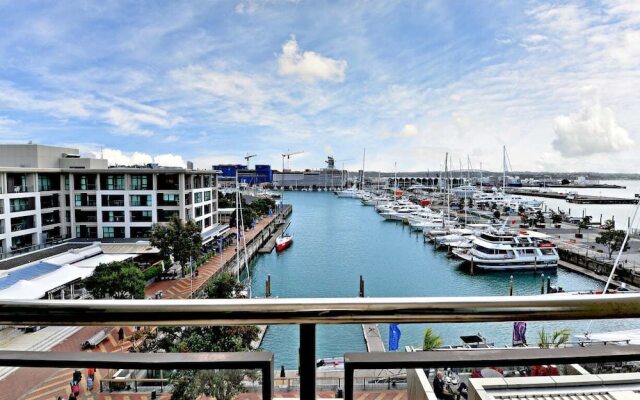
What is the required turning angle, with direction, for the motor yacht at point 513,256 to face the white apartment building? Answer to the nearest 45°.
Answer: approximately 45° to its left

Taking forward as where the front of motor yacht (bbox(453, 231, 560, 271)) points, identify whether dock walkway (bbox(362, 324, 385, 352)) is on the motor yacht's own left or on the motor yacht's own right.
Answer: on the motor yacht's own left

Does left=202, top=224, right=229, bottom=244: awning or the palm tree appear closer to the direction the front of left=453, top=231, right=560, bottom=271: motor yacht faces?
the awning

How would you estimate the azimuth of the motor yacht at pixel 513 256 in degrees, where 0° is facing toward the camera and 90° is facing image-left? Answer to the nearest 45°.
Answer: approximately 90°

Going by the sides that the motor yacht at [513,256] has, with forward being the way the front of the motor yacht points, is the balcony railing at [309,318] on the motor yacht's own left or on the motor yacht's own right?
on the motor yacht's own left

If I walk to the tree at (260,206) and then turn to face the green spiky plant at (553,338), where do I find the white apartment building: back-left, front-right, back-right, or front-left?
front-right

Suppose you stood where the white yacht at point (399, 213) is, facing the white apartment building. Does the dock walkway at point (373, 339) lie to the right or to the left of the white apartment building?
left

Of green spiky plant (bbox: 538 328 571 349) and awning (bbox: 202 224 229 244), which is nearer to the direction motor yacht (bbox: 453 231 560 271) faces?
the awning

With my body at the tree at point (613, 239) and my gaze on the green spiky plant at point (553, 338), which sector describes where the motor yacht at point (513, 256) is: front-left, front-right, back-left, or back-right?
front-right

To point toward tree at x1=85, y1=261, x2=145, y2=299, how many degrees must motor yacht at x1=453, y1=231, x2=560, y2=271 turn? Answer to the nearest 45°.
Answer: approximately 45° to its left

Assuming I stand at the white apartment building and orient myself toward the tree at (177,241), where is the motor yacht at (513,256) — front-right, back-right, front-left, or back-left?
front-left

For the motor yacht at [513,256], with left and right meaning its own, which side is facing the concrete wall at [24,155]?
front

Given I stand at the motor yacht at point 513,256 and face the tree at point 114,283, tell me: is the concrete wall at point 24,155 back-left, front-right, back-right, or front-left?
front-right

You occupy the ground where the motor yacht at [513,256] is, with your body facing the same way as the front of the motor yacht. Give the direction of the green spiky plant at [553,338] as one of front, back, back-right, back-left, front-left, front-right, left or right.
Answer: left

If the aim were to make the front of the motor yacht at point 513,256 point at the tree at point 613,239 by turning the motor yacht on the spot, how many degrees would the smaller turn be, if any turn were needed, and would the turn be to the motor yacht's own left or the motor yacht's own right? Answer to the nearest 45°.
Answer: approximately 135° to the motor yacht's own right

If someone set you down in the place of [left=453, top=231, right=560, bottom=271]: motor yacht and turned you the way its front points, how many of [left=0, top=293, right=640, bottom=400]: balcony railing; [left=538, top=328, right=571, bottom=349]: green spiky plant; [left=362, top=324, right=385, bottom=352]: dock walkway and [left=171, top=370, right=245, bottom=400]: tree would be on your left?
4

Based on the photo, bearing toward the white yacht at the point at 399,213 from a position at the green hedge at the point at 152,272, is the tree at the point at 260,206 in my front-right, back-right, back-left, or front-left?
front-left

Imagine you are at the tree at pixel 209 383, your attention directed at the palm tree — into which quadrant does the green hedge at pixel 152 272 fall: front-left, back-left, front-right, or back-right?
front-left
